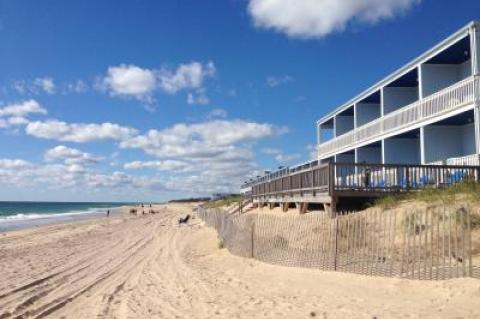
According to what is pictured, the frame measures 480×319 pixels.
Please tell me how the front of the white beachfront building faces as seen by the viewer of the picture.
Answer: facing the viewer and to the left of the viewer
